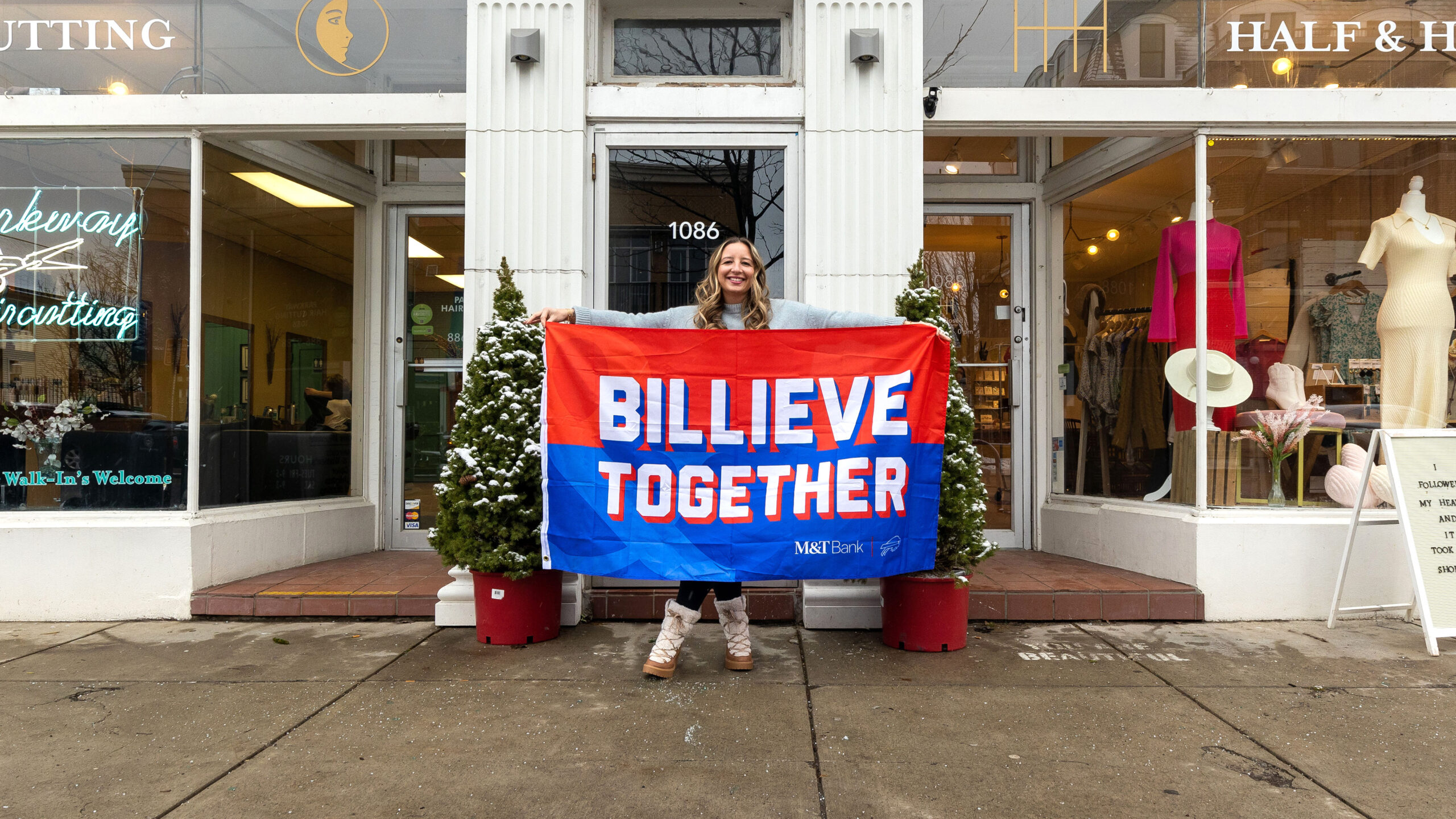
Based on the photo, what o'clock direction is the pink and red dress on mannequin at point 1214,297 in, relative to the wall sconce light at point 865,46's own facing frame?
The pink and red dress on mannequin is roughly at 8 o'clock from the wall sconce light.

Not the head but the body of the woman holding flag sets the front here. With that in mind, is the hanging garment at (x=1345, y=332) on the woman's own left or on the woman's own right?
on the woman's own left

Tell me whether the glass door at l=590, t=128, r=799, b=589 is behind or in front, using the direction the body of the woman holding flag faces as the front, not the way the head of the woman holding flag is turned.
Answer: behind

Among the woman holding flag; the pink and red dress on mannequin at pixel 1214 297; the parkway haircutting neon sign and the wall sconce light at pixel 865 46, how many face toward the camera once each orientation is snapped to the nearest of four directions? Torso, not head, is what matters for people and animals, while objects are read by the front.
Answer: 4

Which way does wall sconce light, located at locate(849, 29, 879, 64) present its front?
toward the camera

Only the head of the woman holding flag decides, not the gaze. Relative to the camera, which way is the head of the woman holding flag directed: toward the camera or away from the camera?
toward the camera

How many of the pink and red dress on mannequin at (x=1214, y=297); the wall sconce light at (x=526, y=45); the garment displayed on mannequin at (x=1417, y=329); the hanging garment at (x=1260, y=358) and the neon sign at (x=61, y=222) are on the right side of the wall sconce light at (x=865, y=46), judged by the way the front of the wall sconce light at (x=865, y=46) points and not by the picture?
2

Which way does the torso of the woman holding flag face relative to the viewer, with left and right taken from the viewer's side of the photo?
facing the viewer

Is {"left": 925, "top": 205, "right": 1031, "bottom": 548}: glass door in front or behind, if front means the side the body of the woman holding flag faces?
behind

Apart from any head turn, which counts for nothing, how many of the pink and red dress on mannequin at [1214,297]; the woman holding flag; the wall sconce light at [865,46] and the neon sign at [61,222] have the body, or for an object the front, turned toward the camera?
4

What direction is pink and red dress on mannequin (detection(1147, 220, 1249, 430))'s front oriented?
toward the camera

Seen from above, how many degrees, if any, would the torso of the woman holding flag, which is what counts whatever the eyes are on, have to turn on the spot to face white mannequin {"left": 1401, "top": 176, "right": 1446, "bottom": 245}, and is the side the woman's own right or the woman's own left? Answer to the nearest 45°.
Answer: approximately 90° to the woman's own left

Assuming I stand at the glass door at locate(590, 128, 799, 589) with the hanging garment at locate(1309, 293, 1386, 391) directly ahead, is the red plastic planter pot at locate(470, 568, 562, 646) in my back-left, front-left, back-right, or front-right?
back-right
